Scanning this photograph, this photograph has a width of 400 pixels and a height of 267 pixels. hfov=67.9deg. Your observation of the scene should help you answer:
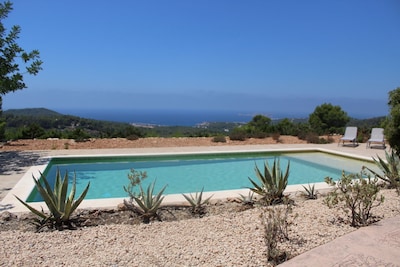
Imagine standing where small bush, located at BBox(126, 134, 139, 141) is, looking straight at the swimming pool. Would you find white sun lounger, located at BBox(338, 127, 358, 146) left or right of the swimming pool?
left

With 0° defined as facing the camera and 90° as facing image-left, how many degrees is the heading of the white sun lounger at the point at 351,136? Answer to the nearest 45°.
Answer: approximately 45°

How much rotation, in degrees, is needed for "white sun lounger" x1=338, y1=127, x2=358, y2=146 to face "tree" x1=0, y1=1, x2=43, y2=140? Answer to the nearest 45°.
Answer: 0° — it already faces it

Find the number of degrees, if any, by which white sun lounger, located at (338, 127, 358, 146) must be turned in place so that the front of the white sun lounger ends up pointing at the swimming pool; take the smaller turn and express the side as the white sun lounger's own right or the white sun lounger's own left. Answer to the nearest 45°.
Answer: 0° — it already faces it

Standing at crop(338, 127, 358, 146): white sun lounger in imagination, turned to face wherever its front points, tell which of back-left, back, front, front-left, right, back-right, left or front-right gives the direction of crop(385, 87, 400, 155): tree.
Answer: front-left

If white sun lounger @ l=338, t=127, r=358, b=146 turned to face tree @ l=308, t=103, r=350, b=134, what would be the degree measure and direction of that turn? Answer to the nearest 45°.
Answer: approximately 135° to its right

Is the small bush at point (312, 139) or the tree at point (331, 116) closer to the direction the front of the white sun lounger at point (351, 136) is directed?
the small bush

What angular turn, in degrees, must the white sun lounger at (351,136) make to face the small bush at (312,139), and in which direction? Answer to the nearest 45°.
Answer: approximately 45° to its right
